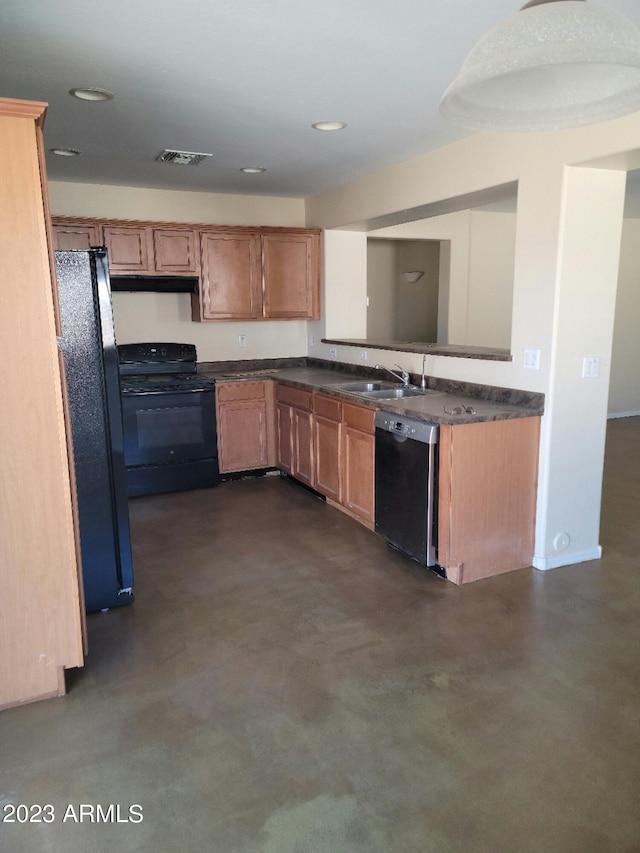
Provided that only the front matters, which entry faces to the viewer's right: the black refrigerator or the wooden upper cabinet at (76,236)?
the black refrigerator

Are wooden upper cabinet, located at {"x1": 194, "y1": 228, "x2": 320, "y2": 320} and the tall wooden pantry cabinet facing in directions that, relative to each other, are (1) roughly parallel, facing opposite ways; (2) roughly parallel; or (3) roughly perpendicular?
roughly perpendicular

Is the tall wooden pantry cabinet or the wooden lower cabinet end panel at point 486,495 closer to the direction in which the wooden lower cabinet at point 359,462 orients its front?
the tall wooden pantry cabinet

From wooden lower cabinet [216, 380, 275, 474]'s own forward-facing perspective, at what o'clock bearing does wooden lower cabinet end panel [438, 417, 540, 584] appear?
wooden lower cabinet end panel [438, 417, 540, 584] is roughly at 11 o'clock from wooden lower cabinet [216, 380, 275, 474].

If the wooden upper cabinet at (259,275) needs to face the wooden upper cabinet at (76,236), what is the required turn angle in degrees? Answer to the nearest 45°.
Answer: approximately 90° to its right

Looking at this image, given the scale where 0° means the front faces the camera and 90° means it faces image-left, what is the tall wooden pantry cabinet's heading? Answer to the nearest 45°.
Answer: approximately 270°

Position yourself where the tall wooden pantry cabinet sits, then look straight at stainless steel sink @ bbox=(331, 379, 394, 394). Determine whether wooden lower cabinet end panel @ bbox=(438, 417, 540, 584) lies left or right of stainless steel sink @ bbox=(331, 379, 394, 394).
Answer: right

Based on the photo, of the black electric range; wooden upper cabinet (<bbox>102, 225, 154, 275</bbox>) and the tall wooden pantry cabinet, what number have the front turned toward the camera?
2

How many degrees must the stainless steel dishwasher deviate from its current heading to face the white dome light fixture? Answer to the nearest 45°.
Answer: approximately 45° to its left

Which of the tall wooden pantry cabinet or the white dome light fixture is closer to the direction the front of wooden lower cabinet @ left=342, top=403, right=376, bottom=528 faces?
the tall wooden pantry cabinet
